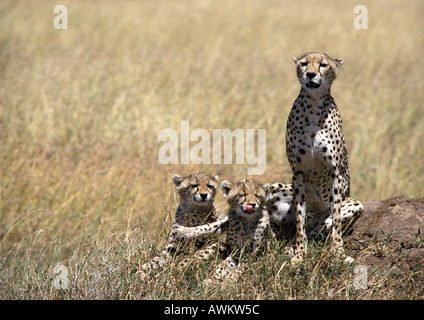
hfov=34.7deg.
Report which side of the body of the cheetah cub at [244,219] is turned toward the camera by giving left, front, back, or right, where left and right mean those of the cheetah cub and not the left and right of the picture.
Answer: front

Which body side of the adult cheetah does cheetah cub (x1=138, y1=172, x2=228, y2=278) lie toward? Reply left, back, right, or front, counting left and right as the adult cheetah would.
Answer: right

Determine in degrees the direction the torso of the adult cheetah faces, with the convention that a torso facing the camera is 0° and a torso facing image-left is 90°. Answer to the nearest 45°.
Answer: approximately 0°

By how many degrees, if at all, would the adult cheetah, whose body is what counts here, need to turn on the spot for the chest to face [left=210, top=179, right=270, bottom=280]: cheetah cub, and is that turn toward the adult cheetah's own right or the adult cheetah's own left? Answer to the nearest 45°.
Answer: approximately 45° to the adult cheetah's own right

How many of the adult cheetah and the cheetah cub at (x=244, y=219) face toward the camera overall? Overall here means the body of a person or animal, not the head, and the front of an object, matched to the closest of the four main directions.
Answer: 2

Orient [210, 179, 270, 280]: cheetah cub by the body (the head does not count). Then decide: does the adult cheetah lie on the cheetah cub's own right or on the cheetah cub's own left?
on the cheetah cub's own left
